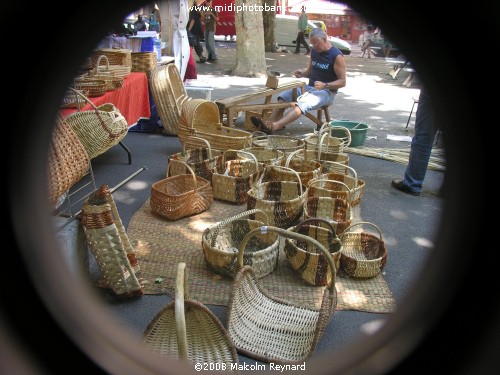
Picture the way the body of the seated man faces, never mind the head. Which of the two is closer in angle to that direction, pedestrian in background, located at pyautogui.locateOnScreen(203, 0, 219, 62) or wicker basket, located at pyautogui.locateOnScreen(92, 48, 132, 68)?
the wicker basket

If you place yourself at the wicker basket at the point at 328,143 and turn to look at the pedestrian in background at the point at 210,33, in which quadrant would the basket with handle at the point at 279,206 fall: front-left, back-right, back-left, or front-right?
back-left

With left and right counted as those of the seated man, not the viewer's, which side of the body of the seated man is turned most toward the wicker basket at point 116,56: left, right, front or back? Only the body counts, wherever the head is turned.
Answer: front

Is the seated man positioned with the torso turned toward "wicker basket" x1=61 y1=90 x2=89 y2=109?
yes

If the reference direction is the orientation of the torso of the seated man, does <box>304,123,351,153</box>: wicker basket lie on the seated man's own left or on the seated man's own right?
on the seated man's own left

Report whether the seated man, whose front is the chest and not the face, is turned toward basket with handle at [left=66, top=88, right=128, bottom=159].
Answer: yes

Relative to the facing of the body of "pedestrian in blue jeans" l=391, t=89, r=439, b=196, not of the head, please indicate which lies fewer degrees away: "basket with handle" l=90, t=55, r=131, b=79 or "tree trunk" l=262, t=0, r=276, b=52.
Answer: the basket with handle

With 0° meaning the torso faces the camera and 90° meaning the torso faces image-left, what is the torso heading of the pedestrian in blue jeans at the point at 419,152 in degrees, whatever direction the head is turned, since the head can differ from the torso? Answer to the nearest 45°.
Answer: approximately 90°

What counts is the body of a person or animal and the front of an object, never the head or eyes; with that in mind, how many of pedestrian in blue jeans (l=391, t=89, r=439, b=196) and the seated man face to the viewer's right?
0
